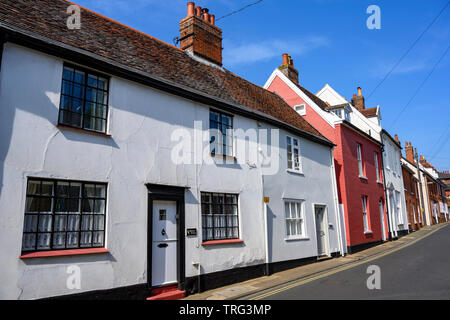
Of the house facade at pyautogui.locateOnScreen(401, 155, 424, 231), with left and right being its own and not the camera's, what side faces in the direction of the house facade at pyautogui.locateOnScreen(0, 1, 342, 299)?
right

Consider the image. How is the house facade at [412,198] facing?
to the viewer's right

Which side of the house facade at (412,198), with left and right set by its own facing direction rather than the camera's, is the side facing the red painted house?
right

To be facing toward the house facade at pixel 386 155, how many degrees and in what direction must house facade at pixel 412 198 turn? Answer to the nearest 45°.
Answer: approximately 90° to its right

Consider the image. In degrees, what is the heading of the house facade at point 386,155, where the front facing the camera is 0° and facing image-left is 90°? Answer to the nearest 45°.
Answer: approximately 315°

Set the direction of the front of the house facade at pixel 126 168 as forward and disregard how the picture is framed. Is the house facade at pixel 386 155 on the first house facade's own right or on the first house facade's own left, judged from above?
on the first house facade's own left

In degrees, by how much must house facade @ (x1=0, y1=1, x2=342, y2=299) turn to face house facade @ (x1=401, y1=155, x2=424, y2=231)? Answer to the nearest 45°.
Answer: approximately 90° to its left

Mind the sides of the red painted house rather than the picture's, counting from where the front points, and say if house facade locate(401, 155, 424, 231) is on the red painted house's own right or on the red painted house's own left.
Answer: on the red painted house's own left

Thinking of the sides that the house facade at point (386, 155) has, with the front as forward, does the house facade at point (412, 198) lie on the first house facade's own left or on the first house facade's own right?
on the first house facade's own left

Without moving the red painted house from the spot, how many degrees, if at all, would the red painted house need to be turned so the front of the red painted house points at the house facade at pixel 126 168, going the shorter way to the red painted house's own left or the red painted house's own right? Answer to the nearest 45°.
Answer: approximately 90° to the red painted house's own right

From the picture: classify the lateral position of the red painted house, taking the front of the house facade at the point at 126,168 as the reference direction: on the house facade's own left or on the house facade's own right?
on the house facade's own left

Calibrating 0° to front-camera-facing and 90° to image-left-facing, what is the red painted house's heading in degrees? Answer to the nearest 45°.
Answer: approximately 315°
